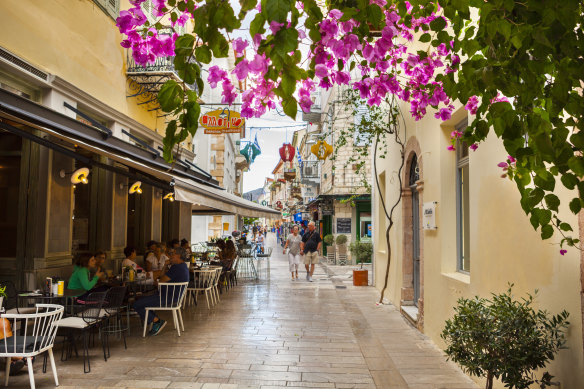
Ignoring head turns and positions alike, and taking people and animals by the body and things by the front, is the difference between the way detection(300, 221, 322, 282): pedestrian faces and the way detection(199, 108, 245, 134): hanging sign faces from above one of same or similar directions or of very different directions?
same or similar directions

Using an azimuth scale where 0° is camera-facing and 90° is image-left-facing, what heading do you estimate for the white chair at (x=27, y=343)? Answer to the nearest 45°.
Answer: approximately 135°

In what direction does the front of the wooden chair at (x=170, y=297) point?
to the viewer's left

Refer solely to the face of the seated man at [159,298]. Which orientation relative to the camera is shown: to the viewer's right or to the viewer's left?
to the viewer's left

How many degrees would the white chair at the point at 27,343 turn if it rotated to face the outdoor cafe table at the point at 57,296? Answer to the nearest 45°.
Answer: approximately 45° to its right

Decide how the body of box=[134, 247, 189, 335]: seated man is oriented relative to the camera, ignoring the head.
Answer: to the viewer's left

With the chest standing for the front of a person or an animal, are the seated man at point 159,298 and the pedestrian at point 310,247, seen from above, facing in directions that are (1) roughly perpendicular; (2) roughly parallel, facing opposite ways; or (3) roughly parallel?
roughly perpendicular

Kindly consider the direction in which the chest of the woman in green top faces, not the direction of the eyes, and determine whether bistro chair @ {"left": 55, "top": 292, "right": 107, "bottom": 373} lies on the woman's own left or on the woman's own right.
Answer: on the woman's own right

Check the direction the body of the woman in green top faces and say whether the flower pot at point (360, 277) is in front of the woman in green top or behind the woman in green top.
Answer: in front

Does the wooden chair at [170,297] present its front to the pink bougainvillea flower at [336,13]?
no

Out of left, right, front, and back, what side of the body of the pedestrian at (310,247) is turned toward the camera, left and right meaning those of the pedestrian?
front

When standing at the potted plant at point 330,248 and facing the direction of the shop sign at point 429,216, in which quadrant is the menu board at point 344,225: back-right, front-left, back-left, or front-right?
back-left

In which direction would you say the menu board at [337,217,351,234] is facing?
toward the camera

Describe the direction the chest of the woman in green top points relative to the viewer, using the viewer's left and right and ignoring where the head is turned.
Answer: facing to the right of the viewer
